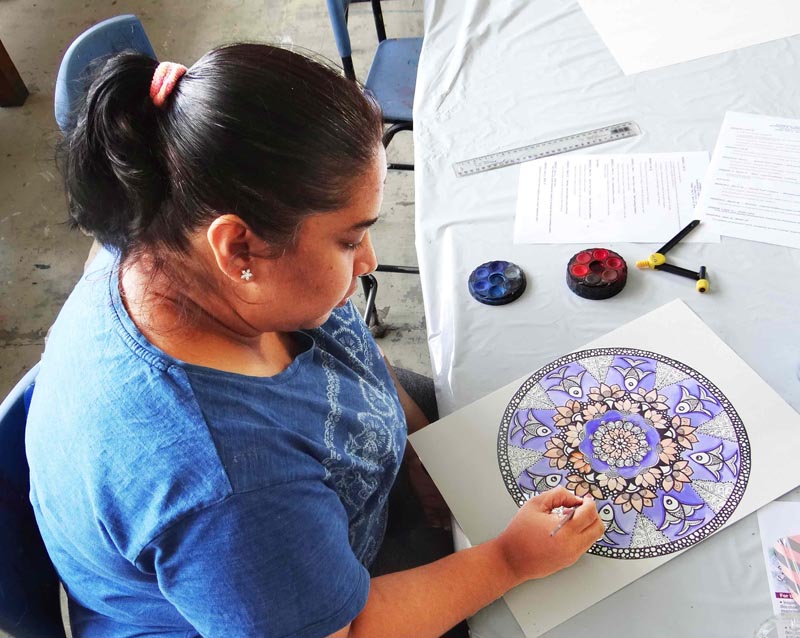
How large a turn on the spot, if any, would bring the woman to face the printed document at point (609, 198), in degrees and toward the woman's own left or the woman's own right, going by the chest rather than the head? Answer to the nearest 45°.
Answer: approximately 45° to the woman's own left

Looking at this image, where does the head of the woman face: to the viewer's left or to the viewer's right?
to the viewer's right

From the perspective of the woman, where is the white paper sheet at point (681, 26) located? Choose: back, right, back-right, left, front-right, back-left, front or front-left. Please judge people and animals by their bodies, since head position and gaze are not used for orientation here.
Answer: front-left

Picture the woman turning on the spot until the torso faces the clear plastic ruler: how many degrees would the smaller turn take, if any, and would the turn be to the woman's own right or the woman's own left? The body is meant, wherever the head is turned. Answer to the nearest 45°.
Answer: approximately 45° to the woman's own left

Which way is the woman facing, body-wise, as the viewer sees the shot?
to the viewer's right
